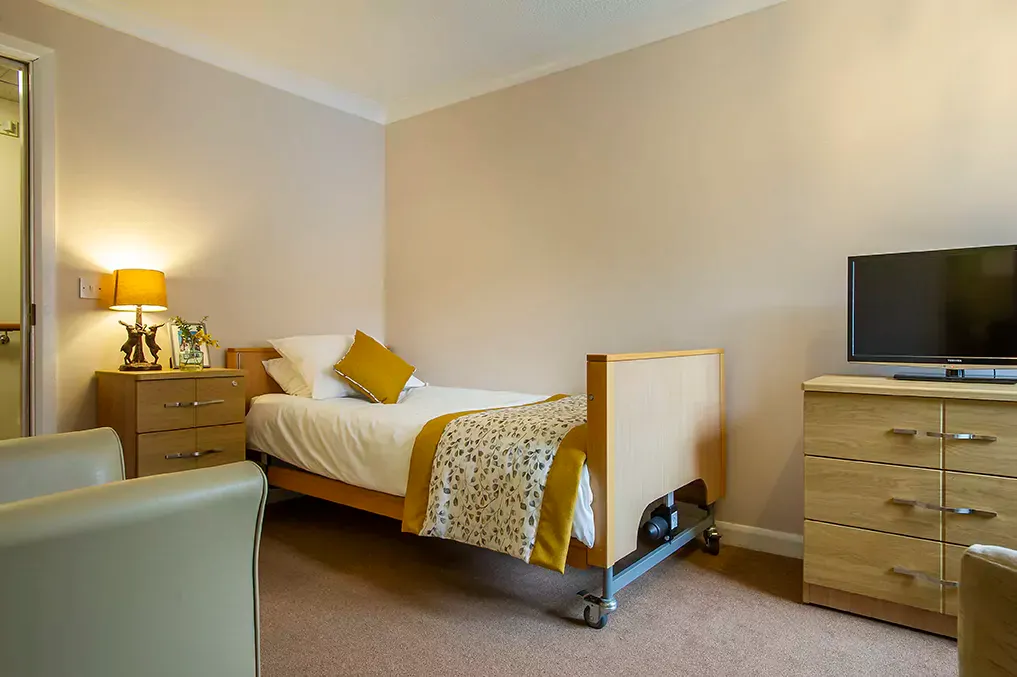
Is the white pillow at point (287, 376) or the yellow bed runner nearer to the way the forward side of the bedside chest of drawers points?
the yellow bed runner

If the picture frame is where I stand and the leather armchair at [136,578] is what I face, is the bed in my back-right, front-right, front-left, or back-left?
front-left

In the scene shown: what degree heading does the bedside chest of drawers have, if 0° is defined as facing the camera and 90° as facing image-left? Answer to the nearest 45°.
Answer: approximately 315°

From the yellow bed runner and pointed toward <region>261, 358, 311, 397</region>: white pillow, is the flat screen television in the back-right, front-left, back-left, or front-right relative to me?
back-right

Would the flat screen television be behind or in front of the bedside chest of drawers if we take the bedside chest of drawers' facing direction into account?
in front

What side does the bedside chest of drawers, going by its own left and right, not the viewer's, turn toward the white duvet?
front

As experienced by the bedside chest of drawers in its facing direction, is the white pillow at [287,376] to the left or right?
on its left

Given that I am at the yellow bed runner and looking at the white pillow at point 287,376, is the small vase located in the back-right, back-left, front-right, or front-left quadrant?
front-left

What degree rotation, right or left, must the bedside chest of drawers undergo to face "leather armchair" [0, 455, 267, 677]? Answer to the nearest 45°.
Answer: approximately 45° to its right

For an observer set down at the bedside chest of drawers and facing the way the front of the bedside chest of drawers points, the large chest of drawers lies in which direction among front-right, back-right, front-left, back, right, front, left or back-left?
front
